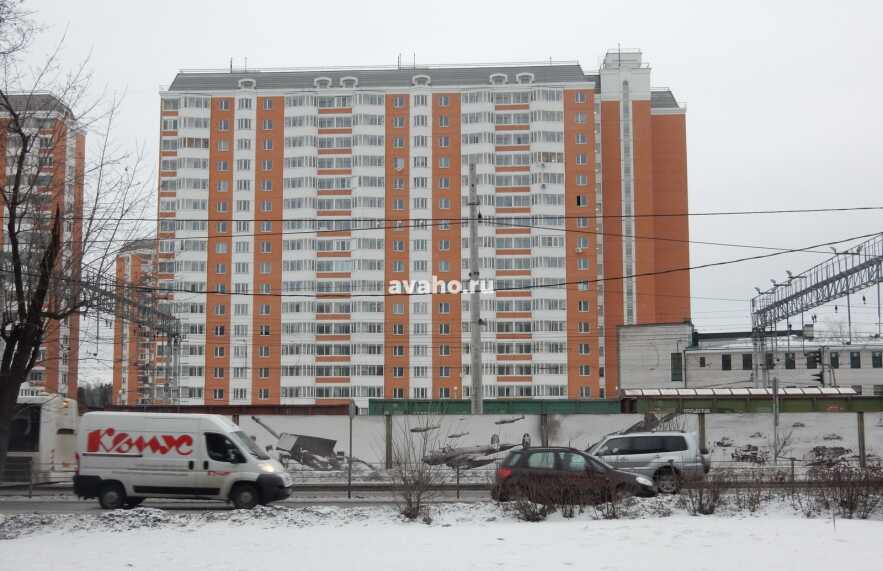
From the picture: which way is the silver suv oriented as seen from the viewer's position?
to the viewer's left

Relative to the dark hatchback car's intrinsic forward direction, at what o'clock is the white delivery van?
The white delivery van is roughly at 6 o'clock from the dark hatchback car.

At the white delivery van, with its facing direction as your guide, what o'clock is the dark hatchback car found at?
The dark hatchback car is roughly at 1 o'clock from the white delivery van.

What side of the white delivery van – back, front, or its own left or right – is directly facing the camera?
right

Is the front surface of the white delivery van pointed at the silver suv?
yes

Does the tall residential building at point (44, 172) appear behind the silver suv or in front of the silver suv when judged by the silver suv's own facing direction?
in front

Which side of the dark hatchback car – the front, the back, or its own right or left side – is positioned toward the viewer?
right

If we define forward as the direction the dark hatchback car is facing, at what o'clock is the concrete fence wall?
The concrete fence wall is roughly at 9 o'clock from the dark hatchback car.

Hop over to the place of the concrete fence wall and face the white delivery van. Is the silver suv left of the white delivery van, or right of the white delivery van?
left

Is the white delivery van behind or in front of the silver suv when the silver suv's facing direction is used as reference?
in front

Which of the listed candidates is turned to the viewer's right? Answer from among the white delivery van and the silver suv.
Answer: the white delivery van

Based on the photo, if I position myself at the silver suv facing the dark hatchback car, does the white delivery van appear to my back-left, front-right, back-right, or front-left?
front-right

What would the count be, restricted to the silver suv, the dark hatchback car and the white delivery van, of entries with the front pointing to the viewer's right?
2
